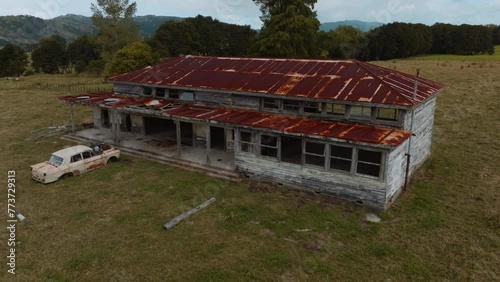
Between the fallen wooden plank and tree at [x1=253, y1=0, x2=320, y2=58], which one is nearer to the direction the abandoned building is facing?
the fallen wooden plank

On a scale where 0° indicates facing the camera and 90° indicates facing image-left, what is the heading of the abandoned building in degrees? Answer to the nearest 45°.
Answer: approximately 45°

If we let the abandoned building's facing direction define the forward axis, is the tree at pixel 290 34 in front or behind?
behind

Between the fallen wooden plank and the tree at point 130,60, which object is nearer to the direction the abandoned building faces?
the fallen wooden plank

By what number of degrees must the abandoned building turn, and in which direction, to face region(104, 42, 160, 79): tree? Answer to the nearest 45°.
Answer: approximately 90° to its right

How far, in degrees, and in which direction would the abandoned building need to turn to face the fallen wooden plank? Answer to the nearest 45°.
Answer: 0° — it already faces it

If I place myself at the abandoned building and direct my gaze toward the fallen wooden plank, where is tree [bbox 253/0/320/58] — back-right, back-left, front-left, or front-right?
back-right

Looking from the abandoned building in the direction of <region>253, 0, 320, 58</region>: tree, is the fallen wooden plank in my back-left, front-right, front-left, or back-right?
back-left
